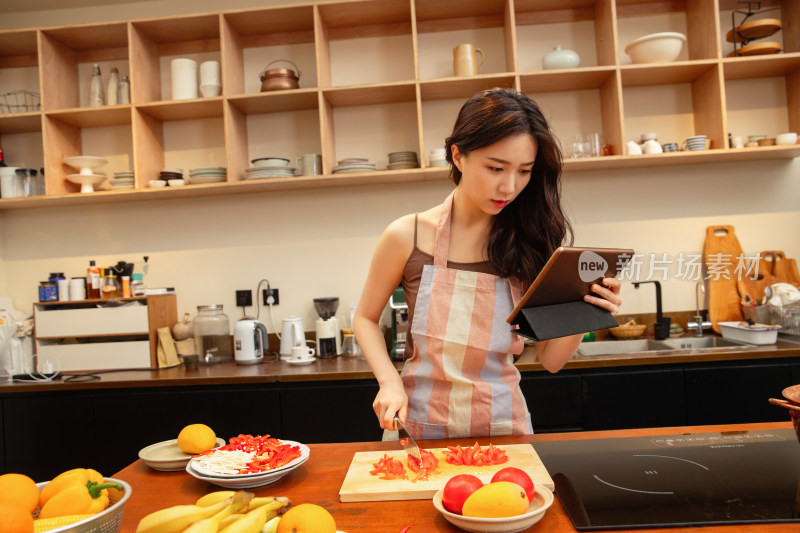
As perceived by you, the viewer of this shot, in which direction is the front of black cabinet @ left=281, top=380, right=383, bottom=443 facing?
facing the viewer

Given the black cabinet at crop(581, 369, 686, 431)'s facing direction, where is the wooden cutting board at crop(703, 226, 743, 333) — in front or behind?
behind

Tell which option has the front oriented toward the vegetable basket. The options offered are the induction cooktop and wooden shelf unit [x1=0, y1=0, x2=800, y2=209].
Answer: the wooden shelf unit

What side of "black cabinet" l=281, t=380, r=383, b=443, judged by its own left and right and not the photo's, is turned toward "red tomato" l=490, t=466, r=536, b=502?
front

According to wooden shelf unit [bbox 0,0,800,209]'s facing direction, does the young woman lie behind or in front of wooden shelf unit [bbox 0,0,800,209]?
in front

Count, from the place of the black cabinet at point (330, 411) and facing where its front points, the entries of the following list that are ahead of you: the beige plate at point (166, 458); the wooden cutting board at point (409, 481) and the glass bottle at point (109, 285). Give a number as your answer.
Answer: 2

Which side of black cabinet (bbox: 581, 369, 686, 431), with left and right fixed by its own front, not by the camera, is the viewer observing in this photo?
front

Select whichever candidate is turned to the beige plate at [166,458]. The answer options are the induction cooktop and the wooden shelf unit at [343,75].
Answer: the wooden shelf unit
